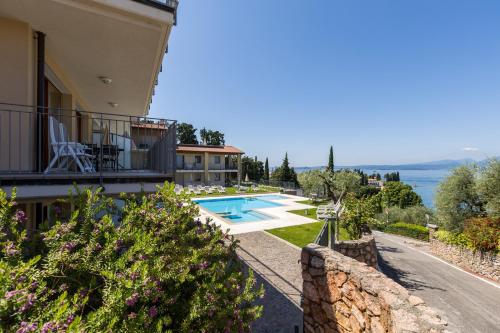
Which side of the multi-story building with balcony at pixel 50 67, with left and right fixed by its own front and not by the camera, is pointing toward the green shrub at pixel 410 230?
front

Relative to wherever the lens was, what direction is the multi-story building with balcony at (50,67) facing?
facing to the right of the viewer

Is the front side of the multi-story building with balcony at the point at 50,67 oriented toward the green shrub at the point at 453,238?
yes

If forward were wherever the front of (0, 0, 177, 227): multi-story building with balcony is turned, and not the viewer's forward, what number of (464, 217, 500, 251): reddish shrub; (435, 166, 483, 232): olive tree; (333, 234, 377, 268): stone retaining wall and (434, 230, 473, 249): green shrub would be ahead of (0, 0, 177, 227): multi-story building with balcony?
4

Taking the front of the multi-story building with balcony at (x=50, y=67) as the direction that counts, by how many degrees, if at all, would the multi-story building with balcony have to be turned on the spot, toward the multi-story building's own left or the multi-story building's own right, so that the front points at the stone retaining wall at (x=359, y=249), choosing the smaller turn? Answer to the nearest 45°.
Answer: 0° — it already faces it

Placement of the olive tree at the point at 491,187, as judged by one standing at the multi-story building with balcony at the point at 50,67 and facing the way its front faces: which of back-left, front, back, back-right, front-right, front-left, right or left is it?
front

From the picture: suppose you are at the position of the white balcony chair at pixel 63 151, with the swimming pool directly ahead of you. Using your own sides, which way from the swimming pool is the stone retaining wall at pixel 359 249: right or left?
right

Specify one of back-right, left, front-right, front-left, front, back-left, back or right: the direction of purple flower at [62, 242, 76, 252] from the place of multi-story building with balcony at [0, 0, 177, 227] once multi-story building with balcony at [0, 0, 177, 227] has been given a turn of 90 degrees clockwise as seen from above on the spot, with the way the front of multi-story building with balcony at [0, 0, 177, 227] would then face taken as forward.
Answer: front

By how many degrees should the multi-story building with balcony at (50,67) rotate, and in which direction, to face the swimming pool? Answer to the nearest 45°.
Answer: approximately 45° to its left

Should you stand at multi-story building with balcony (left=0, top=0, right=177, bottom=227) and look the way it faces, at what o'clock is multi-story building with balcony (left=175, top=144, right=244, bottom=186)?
multi-story building with balcony (left=175, top=144, right=244, bottom=186) is roughly at 10 o'clock from multi-story building with balcony (left=0, top=0, right=177, bottom=227).

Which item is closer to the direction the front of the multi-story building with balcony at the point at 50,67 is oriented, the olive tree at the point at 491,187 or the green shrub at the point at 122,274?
the olive tree

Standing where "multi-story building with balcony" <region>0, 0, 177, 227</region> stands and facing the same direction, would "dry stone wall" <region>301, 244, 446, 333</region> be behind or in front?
in front

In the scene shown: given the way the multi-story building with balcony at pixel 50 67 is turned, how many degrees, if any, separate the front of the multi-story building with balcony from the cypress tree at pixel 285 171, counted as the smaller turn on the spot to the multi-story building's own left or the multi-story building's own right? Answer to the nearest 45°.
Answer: approximately 45° to the multi-story building's own left

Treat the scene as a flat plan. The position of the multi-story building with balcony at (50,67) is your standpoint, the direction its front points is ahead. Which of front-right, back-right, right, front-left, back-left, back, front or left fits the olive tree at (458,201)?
front

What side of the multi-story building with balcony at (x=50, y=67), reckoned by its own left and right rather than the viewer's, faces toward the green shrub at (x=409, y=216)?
front

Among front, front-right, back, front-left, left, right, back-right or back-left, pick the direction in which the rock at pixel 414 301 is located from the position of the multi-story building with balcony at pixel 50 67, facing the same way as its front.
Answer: front-right

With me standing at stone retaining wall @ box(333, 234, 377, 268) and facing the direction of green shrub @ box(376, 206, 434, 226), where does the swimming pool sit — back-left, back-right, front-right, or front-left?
front-left

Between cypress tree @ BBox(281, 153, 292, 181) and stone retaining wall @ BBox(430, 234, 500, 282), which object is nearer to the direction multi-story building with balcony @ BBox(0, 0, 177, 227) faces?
the stone retaining wall
